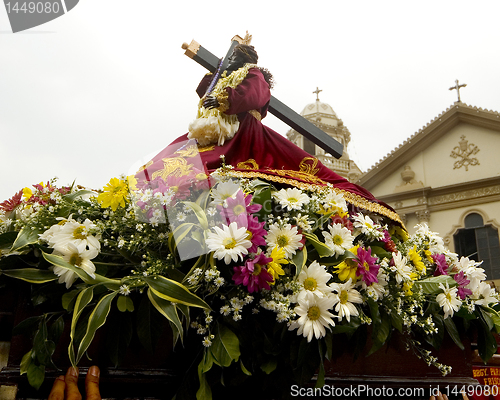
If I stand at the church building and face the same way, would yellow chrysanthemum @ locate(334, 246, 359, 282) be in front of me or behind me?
in front

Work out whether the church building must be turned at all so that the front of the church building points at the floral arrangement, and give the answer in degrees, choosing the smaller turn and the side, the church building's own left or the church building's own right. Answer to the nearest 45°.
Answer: approximately 45° to the church building's own left

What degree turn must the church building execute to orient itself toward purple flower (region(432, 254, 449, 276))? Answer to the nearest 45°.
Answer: approximately 45° to its left

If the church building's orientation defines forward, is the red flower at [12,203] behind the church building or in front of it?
in front

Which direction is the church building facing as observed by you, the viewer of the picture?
facing the viewer and to the left of the viewer

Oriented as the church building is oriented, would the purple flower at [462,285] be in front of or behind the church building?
in front

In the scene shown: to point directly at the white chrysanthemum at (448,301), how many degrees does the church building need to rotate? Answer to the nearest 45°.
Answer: approximately 45° to its left
